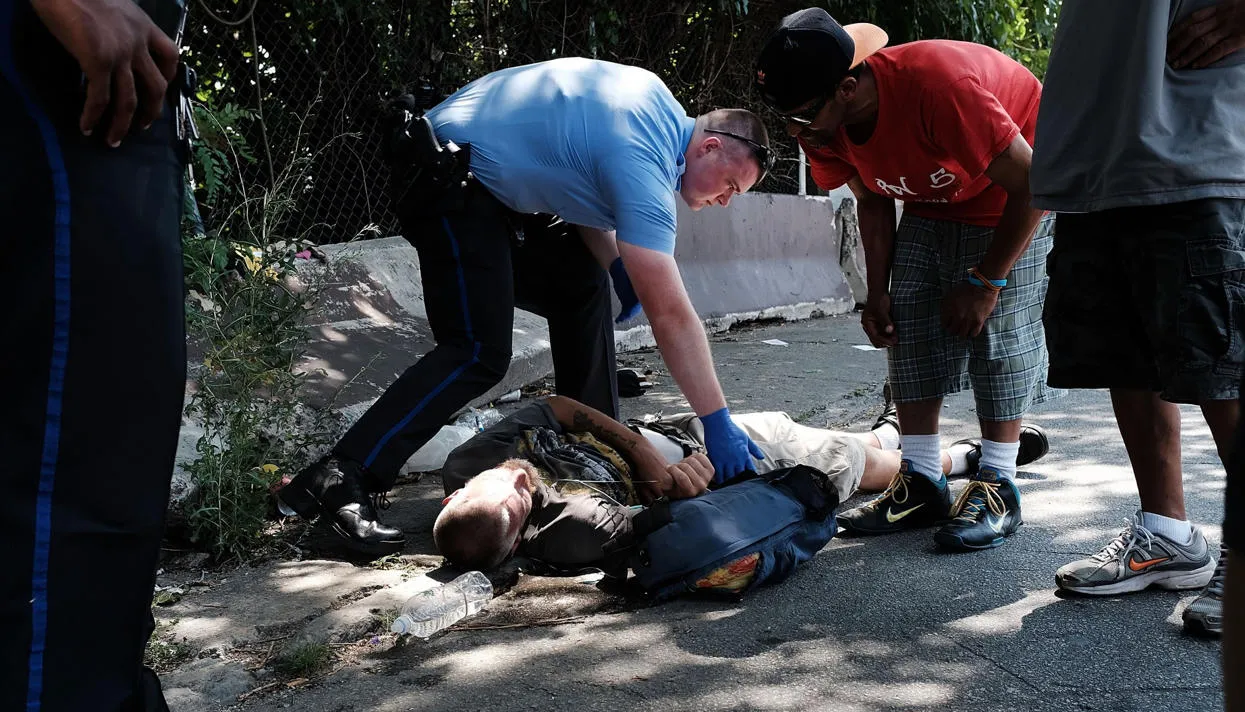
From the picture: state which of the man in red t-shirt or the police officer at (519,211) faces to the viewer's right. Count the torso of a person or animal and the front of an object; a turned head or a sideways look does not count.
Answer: the police officer

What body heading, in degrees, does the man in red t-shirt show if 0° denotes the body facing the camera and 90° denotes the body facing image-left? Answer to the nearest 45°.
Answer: approximately 45°

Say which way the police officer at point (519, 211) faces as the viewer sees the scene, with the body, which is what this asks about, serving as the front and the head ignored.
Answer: to the viewer's right

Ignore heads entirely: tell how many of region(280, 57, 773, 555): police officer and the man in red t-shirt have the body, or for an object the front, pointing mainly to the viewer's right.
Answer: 1

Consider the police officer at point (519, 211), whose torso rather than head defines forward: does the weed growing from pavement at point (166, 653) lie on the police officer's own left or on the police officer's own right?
on the police officer's own right

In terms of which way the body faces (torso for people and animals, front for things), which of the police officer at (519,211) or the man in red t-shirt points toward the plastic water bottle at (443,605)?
the man in red t-shirt

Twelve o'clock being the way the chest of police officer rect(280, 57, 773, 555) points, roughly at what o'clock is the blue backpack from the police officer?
The blue backpack is roughly at 2 o'clock from the police officer.

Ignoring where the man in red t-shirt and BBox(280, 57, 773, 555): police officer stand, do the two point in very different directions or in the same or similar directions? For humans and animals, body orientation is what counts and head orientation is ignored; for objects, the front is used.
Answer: very different directions

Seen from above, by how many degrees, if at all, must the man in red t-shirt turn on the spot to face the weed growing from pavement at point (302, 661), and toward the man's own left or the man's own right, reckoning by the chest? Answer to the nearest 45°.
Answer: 0° — they already face it
